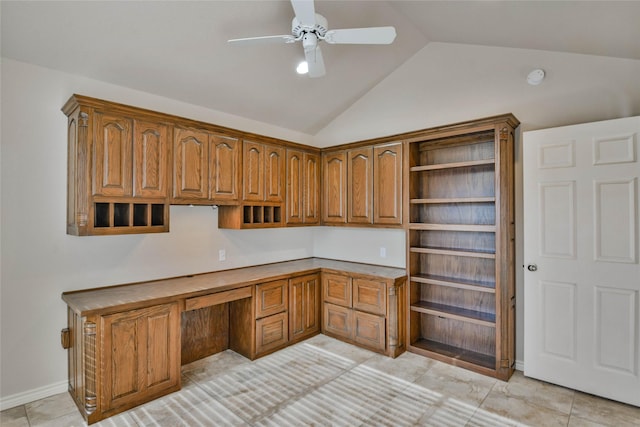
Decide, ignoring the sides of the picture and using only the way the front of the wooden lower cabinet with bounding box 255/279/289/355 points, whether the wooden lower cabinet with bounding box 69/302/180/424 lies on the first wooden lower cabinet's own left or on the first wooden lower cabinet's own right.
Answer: on the first wooden lower cabinet's own right

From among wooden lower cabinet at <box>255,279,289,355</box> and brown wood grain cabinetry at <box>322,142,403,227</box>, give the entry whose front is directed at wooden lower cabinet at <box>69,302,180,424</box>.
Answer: the brown wood grain cabinetry

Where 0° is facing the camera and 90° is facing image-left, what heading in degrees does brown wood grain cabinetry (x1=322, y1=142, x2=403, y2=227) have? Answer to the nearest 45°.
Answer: approximately 45°

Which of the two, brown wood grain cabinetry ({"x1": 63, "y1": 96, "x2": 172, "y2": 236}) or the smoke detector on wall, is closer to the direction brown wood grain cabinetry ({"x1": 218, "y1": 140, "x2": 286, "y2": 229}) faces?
the smoke detector on wall

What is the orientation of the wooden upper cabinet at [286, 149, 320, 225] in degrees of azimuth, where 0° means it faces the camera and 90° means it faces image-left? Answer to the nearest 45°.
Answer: approximately 315°

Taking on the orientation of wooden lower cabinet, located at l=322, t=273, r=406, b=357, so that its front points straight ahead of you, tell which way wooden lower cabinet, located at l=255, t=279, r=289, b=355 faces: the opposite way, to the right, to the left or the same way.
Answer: to the left

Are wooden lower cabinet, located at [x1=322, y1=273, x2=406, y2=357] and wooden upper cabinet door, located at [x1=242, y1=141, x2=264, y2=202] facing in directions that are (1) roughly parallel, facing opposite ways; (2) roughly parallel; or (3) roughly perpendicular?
roughly perpendicular
